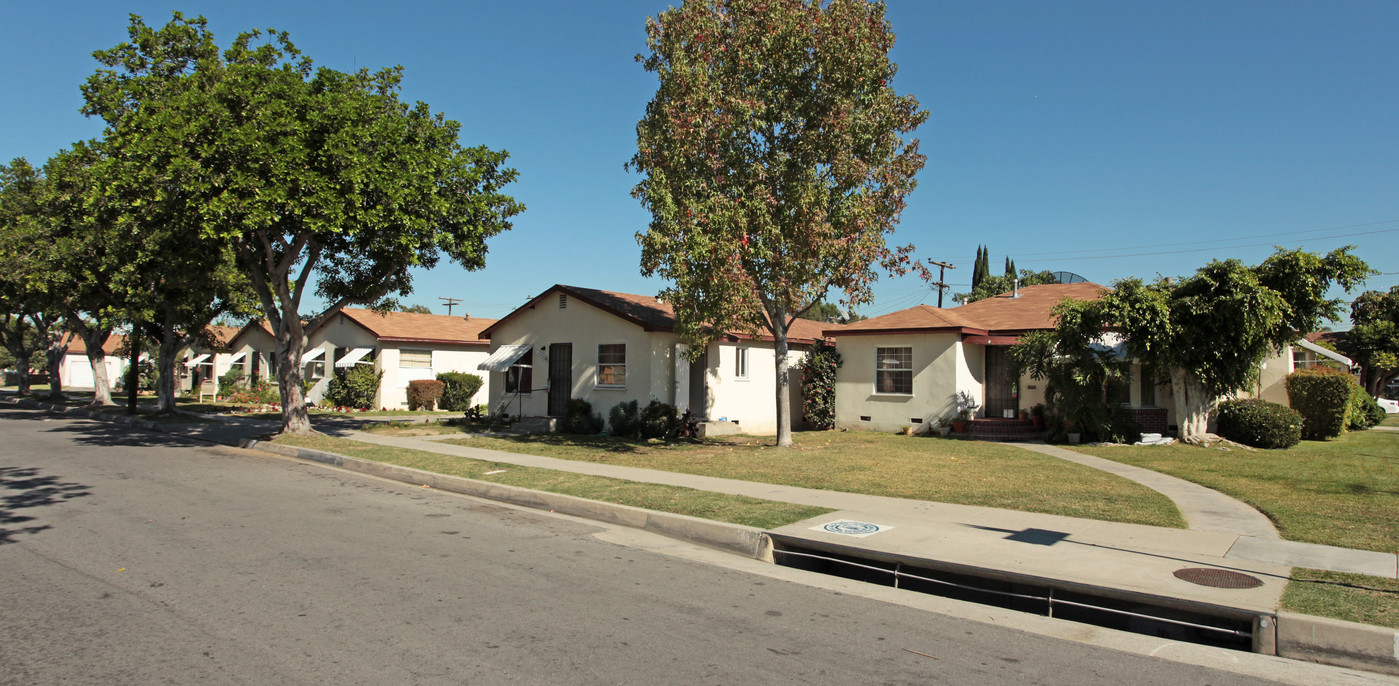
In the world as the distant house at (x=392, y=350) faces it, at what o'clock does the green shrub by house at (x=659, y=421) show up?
The green shrub by house is roughly at 10 o'clock from the distant house.

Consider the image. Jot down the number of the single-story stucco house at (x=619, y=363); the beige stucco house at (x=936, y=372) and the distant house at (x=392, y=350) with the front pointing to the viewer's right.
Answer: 0

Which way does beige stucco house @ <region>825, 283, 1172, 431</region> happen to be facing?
toward the camera

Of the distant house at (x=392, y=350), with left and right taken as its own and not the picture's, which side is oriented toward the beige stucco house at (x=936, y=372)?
left

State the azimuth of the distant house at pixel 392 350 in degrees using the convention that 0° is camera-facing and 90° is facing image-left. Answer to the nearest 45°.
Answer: approximately 45°

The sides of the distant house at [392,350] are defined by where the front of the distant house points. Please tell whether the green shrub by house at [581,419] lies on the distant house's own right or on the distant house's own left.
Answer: on the distant house's own left

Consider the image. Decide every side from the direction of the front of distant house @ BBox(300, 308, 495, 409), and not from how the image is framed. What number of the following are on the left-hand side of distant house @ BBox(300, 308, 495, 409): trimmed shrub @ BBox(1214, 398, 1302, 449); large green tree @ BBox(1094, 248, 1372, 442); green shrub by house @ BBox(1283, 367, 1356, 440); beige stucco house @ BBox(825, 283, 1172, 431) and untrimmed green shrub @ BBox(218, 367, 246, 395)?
4

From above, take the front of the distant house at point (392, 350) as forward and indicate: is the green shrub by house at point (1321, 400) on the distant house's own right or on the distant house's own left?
on the distant house's own left

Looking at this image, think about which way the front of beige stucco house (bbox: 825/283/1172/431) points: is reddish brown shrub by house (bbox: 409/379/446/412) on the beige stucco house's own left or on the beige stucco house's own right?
on the beige stucco house's own right

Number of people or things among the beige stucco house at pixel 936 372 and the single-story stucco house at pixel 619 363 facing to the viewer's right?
0

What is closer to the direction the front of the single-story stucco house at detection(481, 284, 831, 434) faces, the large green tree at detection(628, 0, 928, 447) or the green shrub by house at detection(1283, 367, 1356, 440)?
the large green tree
